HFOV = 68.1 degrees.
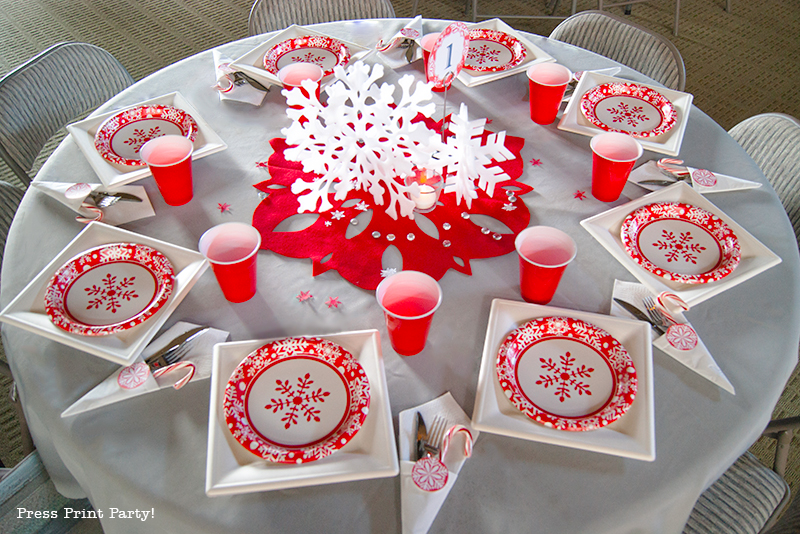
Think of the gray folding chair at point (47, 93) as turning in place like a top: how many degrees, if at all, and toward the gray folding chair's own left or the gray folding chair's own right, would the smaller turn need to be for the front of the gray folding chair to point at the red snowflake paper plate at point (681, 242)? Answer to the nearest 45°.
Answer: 0° — it already faces it

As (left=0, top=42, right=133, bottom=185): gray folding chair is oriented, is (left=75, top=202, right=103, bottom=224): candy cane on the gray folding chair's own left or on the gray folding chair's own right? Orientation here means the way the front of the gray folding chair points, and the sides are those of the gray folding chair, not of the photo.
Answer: on the gray folding chair's own right

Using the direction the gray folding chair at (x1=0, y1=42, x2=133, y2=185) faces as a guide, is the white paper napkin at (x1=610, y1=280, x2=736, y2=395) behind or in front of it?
in front

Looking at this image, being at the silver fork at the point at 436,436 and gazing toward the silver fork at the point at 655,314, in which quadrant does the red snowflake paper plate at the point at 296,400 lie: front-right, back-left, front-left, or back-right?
back-left

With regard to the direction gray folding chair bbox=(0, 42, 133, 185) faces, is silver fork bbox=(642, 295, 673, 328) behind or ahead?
ahead

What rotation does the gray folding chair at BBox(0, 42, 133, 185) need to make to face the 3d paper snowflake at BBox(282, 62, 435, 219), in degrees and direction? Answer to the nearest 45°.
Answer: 0° — it already faces it

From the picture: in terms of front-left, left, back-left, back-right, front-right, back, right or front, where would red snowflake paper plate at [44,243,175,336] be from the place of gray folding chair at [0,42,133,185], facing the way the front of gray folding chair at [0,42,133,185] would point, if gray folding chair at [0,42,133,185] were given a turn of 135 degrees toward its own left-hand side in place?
back

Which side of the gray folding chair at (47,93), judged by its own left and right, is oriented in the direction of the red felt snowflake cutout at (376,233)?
front

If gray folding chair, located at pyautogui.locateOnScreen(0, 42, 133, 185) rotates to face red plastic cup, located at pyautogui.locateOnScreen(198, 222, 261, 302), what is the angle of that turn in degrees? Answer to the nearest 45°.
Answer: approximately 45° to its right

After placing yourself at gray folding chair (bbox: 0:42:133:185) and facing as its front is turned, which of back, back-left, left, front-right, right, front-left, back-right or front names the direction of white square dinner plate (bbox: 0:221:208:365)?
front-right

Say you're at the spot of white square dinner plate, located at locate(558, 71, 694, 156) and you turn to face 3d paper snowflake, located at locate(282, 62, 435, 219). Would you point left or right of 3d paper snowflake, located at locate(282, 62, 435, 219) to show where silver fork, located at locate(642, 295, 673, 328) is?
left

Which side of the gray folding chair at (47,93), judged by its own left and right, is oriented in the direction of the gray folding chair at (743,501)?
front

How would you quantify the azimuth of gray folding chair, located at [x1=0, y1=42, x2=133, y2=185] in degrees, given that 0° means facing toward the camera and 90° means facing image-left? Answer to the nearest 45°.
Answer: approximately 315°
